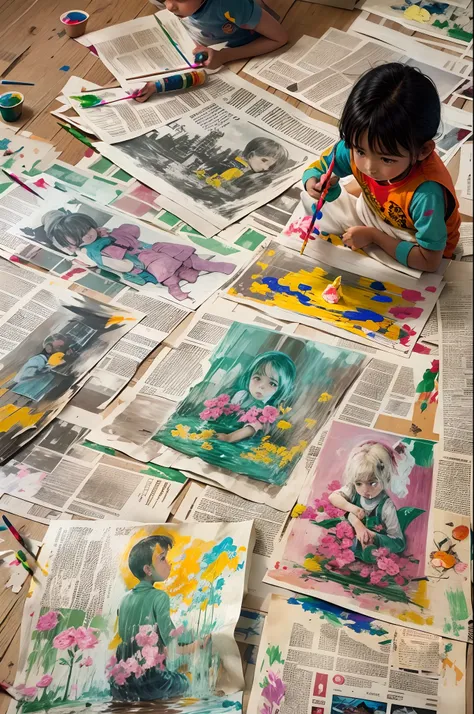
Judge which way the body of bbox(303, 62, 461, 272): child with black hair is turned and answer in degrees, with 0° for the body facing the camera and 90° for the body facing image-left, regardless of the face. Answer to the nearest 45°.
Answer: approximately 45°

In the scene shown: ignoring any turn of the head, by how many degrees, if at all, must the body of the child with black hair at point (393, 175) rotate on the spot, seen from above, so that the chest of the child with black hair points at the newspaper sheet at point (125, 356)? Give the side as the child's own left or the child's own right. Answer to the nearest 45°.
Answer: approximately 45° to the child's own right
